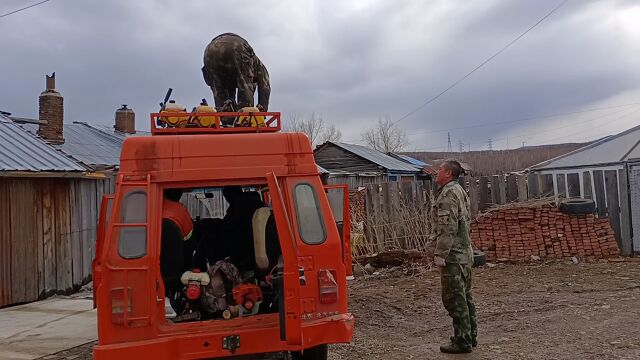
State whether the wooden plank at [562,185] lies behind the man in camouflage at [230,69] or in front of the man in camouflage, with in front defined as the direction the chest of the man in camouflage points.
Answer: in front

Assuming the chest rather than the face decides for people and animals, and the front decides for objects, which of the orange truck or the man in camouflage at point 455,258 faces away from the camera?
the orange truck

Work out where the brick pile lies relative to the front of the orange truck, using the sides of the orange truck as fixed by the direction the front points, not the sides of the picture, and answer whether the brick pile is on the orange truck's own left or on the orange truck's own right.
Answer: on the orange truck's own right

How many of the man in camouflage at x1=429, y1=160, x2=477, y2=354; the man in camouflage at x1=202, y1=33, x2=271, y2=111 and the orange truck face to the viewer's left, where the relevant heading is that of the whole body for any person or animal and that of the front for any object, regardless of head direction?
1

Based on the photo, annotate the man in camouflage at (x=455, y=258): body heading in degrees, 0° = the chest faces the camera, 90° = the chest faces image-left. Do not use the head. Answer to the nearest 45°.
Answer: approximately 90°

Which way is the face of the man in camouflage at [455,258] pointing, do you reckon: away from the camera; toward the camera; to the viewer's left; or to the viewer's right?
to the viewer's left

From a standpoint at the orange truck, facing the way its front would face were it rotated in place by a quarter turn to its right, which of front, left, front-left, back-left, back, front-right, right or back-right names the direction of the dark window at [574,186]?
front-left

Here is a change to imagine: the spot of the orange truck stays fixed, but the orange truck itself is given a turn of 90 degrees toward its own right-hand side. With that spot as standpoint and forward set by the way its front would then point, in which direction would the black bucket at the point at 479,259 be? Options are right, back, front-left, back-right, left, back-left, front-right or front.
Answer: front-left

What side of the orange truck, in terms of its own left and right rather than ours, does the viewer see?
back

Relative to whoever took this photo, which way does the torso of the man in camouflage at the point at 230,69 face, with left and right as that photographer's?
facing away from the viewer and to the right of the viewer

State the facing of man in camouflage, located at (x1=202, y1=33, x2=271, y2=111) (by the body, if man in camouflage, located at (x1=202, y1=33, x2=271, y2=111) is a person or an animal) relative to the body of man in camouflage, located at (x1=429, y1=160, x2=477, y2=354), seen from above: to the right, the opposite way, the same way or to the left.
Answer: to the right

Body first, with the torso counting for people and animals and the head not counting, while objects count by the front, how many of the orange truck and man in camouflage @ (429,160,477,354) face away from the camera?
1
